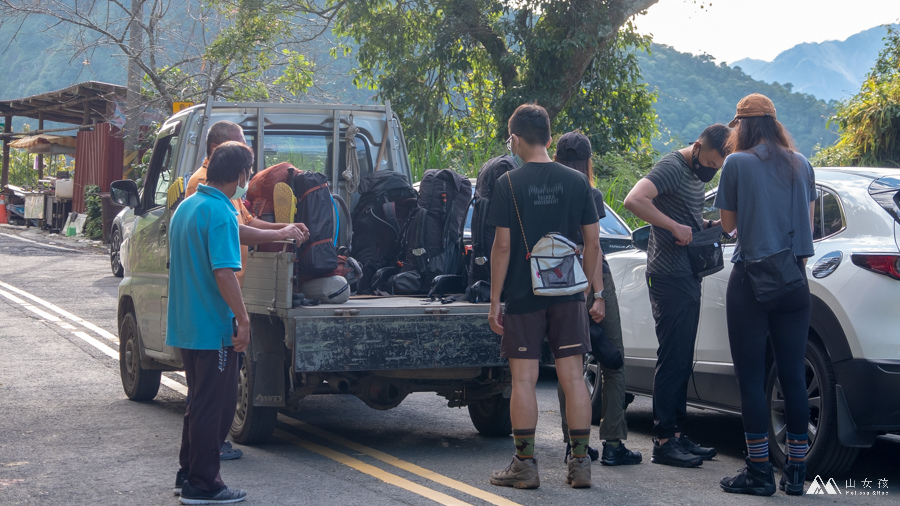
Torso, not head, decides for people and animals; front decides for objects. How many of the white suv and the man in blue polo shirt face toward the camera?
0

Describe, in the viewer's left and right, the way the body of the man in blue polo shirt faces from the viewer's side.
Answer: facing away from the viewer and to the right of the viewer

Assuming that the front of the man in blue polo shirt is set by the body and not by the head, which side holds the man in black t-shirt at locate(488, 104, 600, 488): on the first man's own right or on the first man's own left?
on the first man's own right

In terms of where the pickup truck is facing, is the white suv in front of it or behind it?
behind

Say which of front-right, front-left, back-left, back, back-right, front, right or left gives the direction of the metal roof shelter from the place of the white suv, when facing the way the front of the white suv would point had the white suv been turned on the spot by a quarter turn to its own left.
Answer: right

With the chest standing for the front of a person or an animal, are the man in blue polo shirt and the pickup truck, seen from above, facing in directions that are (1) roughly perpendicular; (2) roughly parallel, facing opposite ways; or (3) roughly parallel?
roughly perpendicular

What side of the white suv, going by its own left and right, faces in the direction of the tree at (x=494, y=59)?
front

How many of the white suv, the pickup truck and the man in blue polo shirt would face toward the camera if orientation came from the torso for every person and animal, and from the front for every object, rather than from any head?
0

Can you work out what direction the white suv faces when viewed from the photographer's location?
facing away from the viewer and to the left of the viewer

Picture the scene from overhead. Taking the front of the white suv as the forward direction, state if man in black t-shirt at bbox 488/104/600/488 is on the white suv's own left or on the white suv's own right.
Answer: on the white suv's own left

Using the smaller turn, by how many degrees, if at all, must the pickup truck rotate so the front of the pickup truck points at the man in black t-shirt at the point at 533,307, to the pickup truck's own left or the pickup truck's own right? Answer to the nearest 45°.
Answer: approximately 180°

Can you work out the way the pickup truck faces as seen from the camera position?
facing away from the viewer and to the left of the viewer

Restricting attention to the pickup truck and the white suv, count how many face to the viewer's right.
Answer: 0
